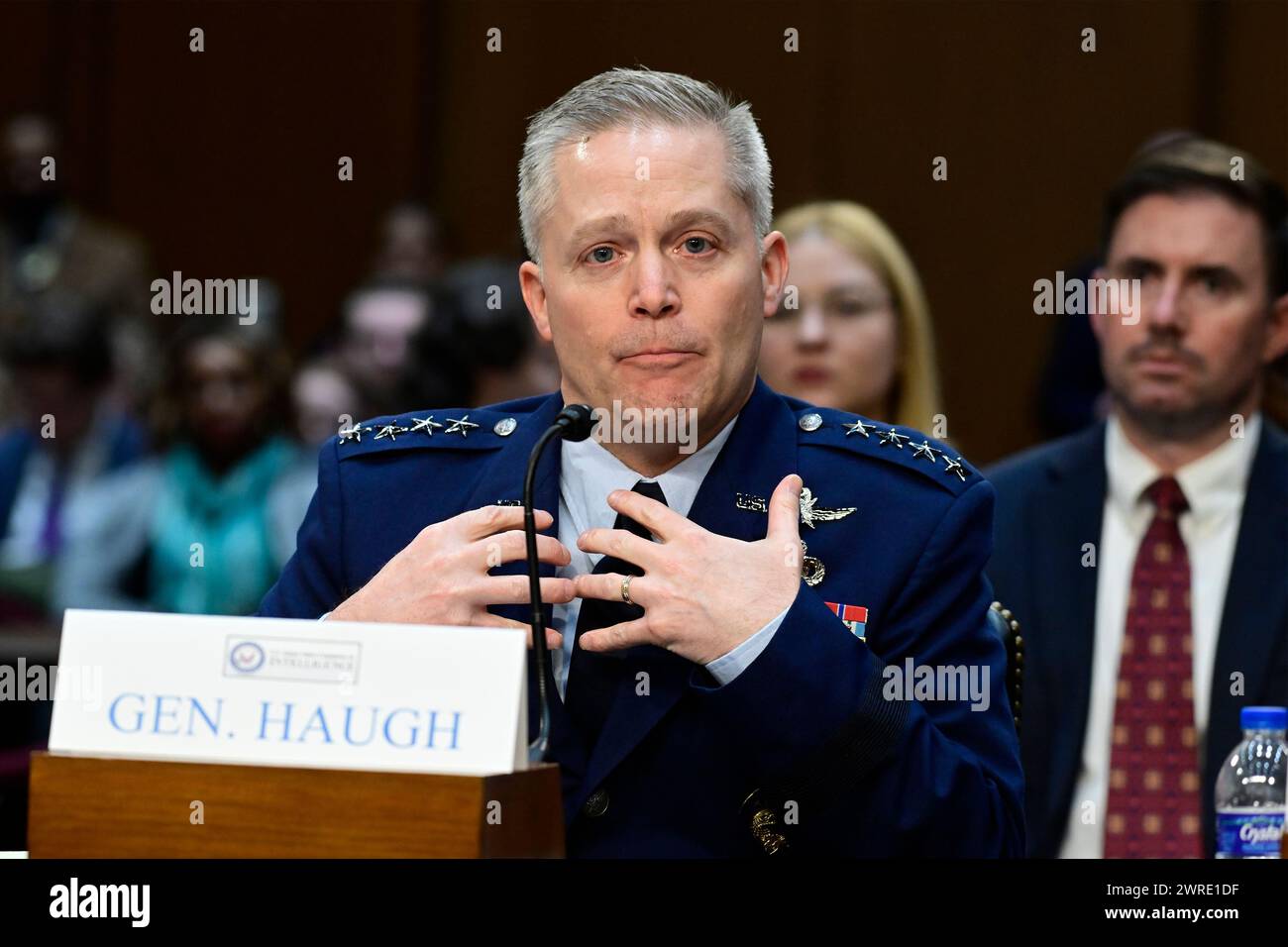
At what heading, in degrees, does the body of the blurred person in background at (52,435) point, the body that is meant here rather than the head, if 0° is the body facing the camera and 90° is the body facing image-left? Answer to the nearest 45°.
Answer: approximately 0°

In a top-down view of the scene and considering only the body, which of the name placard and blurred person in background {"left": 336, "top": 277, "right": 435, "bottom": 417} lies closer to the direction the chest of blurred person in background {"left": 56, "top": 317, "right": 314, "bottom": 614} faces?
the name placard

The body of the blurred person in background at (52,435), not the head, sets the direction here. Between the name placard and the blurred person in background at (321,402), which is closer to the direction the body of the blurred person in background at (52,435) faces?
the name placard

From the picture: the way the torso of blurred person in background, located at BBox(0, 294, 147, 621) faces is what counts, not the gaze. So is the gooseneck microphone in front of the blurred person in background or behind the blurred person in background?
in front

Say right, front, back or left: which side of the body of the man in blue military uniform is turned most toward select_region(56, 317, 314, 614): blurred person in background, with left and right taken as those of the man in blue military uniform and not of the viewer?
back

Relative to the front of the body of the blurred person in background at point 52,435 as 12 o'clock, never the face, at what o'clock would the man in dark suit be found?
The man in dark suit is roughly at 11 o'clock from the blurred person in background.

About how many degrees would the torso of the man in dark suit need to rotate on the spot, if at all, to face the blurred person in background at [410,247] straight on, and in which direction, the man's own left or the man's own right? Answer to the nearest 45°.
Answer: approximately 135° to the man's own right

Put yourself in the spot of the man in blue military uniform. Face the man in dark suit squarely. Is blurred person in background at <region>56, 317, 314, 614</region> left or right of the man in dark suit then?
left

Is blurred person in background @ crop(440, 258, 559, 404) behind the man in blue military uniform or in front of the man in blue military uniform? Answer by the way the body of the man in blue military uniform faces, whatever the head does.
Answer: behind

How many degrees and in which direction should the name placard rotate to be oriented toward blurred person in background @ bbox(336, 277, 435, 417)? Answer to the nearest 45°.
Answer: approximately 180°

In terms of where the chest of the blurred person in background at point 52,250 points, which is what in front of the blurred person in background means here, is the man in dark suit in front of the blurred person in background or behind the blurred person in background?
in front

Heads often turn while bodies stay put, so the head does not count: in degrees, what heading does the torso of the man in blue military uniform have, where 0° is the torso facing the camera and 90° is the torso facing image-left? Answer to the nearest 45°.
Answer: approximately 0°
